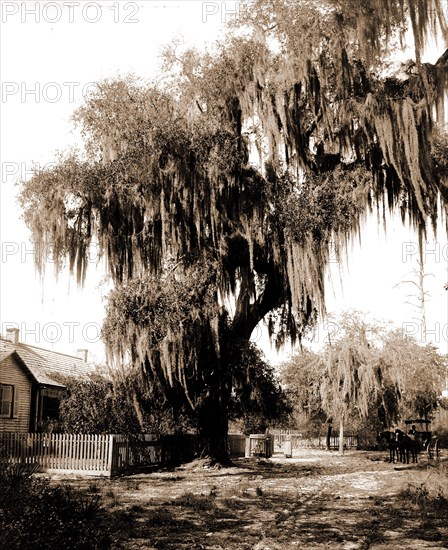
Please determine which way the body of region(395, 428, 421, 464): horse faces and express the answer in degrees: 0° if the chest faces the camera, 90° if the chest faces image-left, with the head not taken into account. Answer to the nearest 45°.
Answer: approximately 45°

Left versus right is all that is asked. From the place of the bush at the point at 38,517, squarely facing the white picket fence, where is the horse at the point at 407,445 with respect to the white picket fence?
right

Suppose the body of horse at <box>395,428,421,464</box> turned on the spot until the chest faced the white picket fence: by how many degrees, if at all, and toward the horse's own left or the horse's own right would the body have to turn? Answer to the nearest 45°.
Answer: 0° — it already faces it
